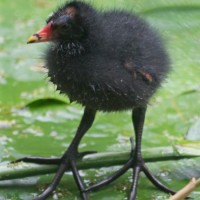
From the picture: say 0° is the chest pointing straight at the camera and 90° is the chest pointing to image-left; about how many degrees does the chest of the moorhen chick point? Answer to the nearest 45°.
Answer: approximately 45°
